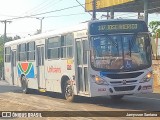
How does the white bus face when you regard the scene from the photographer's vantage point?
facing the viewer and to the right of the viewer
